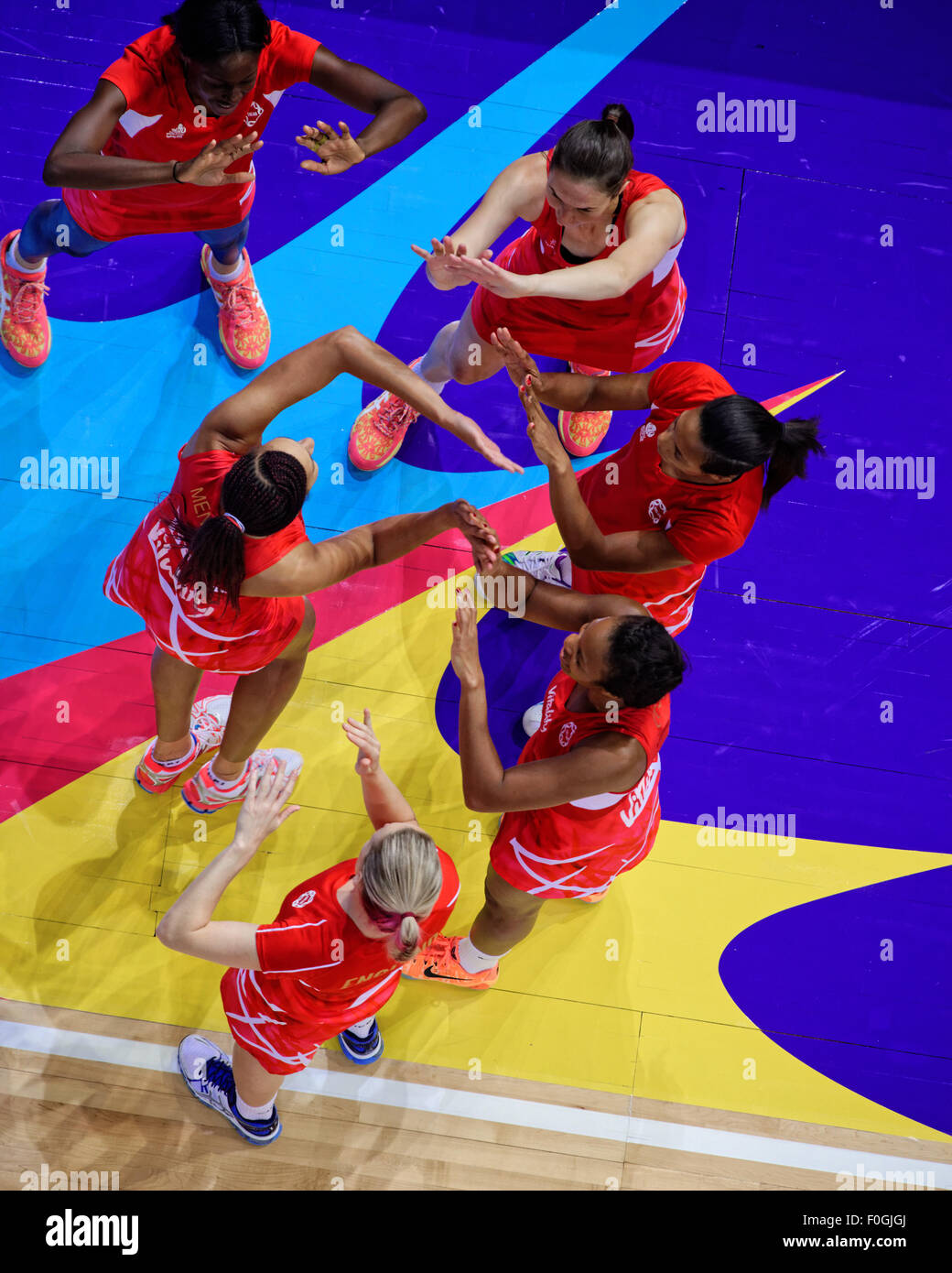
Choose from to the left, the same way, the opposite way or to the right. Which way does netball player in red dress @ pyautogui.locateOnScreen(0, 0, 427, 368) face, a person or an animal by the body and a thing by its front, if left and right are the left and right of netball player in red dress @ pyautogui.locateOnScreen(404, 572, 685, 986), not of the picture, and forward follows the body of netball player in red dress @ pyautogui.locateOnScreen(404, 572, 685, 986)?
to the left

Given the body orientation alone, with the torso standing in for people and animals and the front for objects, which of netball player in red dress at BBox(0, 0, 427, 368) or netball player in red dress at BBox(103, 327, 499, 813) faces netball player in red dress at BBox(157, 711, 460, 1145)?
netball player in red dress at BBox(0, 0, 427, 368)

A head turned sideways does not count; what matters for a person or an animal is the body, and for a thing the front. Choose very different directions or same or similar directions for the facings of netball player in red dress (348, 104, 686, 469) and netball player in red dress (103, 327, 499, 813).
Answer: very different directions

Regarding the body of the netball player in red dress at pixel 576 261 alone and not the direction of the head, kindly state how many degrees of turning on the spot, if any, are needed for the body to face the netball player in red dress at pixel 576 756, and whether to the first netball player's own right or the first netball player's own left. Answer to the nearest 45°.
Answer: approximately 45° to the first netball player's own left

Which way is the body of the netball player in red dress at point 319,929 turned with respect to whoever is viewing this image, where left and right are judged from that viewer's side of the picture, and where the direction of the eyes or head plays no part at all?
facing away from the viewer and to the left of the viewer

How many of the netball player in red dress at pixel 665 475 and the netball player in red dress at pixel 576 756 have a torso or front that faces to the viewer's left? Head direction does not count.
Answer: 2

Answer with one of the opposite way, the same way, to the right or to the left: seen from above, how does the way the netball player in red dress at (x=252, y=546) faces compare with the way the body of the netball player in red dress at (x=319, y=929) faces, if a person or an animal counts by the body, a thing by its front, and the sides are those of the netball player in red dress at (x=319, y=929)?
to the right

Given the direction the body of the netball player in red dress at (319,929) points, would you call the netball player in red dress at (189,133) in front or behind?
in front

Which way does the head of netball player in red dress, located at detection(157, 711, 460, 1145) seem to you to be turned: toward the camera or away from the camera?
away from the camera

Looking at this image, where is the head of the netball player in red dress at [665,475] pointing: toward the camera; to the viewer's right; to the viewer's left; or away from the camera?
to the viewer's left

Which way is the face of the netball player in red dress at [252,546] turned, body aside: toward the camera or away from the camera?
away from the camera

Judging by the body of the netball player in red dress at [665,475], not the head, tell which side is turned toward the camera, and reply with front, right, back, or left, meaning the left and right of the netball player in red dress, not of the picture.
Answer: left

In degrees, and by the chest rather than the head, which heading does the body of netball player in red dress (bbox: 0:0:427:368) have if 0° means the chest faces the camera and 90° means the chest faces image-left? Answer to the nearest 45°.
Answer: approximately 0°
